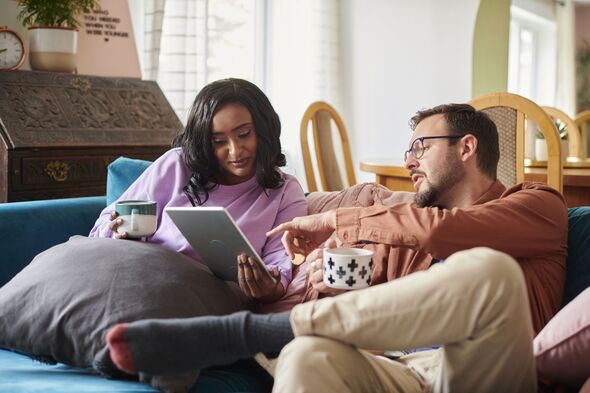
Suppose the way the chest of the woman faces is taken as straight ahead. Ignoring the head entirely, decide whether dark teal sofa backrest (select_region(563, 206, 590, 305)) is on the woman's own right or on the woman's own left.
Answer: on the woman's own left

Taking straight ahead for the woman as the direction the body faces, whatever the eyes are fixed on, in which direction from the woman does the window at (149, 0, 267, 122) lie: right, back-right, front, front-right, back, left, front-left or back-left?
back

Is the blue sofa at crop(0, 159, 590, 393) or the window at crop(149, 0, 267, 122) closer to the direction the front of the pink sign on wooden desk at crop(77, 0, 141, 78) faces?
the blue sofa

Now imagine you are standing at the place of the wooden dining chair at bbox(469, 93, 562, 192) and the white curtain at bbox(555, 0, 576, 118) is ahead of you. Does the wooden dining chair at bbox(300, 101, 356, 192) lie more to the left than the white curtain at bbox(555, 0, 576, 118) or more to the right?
left

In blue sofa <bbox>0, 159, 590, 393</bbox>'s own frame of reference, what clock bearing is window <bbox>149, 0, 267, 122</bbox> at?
The window is roughly at 6 o'clock from the blue sofa.

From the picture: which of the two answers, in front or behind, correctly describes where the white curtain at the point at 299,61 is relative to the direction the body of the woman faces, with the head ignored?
behind

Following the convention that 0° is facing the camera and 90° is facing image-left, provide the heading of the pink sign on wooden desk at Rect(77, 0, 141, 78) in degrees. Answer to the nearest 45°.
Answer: approximately 0°

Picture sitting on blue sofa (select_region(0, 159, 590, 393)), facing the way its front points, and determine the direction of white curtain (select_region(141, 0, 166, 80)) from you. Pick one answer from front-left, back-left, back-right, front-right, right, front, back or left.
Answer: back

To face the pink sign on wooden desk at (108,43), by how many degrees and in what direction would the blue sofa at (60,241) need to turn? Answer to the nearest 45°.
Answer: approximately 180°

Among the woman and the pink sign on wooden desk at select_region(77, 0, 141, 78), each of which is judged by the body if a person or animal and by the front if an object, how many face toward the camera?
2

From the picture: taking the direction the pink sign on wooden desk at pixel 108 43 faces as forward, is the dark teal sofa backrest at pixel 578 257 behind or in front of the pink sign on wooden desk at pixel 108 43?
in front
